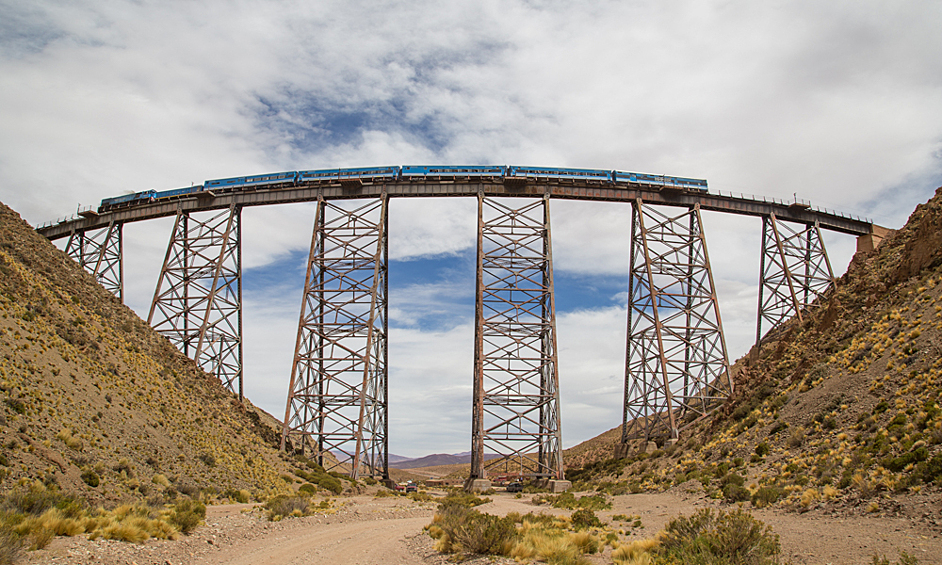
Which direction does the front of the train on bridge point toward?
to the viewer's left

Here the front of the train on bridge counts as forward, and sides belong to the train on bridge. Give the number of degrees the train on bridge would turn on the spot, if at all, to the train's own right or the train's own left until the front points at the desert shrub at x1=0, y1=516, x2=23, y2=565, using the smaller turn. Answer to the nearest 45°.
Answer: approximately 90° to the train's own left

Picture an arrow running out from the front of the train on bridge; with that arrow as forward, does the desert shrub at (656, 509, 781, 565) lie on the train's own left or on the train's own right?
on the train's own left

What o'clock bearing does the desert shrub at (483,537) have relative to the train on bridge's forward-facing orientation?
The desert shrub is roughly at 9 o'clock from the train on bridge.

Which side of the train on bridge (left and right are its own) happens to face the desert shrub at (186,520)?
left

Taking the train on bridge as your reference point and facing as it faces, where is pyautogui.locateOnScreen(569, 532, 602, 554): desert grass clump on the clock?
The desert grass clump is roughly at 9 o'clock from the train on bridge.

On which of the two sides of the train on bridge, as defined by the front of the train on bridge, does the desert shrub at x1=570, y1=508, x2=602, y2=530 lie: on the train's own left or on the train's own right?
on the train's own left

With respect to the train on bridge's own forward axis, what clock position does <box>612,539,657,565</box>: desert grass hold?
The desert grass is roughly at 9 o'clock from the train on bridge.

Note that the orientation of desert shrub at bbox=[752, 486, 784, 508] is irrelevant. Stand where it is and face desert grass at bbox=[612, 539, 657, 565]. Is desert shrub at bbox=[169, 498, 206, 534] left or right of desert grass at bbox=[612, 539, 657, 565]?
right
